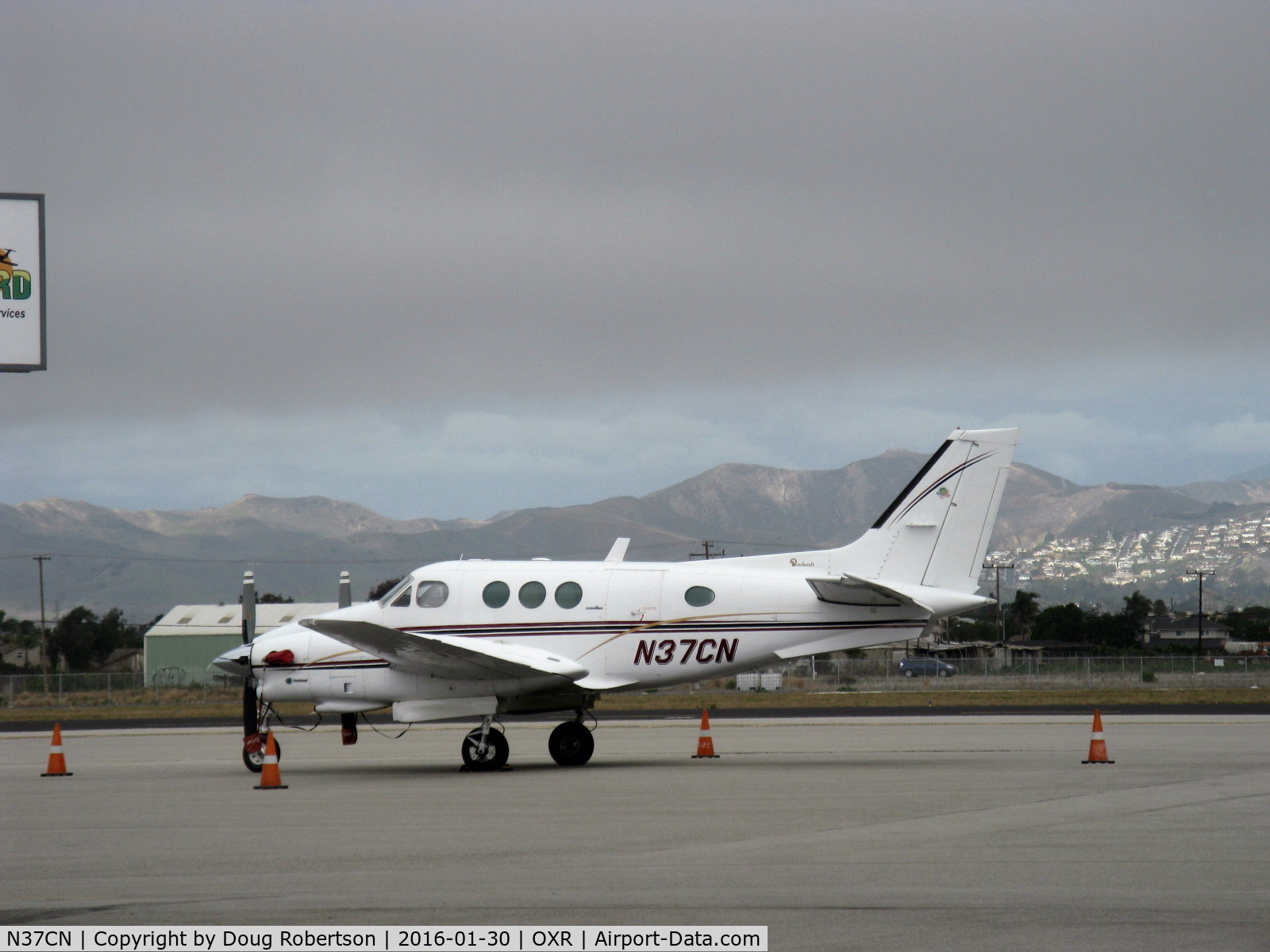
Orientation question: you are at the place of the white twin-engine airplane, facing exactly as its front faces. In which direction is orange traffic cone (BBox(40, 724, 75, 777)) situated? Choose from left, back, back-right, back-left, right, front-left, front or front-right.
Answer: front

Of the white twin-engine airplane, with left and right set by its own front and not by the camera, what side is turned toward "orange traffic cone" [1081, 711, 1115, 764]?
back

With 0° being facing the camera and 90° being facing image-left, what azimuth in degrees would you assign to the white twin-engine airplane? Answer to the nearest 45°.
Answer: approximately 90°

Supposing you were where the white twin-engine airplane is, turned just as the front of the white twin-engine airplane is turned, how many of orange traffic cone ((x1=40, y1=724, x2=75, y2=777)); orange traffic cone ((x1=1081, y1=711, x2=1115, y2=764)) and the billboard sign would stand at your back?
1

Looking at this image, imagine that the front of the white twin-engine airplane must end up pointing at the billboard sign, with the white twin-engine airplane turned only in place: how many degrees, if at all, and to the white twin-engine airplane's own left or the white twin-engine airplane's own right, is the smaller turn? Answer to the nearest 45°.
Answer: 0° — it already faces it
